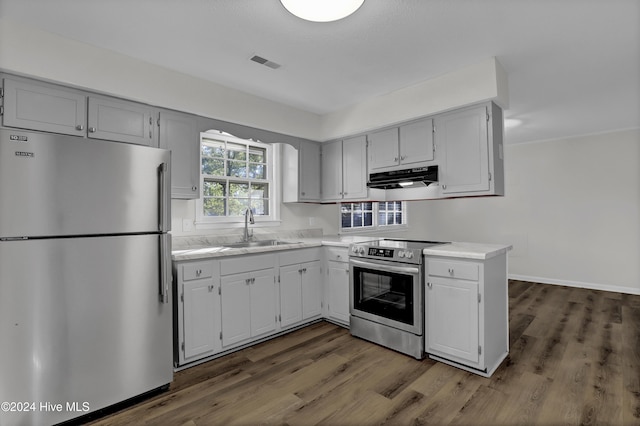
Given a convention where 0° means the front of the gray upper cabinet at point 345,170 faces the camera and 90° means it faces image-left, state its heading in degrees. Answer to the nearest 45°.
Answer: approximately 45°

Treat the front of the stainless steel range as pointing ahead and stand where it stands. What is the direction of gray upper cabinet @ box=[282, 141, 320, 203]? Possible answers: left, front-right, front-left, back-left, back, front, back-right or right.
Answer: right

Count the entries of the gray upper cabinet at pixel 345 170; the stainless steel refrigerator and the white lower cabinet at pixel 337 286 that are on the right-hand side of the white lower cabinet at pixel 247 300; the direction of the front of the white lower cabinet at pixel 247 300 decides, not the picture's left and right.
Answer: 1

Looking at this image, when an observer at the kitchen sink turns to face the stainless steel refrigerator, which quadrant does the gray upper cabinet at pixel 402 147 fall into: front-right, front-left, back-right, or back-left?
back-left

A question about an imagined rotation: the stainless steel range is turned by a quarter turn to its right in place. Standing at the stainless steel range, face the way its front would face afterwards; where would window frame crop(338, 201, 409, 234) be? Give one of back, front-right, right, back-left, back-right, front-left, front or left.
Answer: front-right

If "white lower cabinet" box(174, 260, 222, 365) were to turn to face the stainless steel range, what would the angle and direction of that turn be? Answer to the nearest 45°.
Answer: approximately 45° to its left

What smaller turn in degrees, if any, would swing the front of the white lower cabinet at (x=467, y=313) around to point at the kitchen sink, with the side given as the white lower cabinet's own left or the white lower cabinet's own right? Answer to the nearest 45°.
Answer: approximately 45° to the white lower cabinet's own right

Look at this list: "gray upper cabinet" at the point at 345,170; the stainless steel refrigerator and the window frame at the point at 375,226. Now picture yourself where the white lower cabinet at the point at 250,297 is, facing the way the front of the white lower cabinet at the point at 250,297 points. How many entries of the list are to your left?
2
